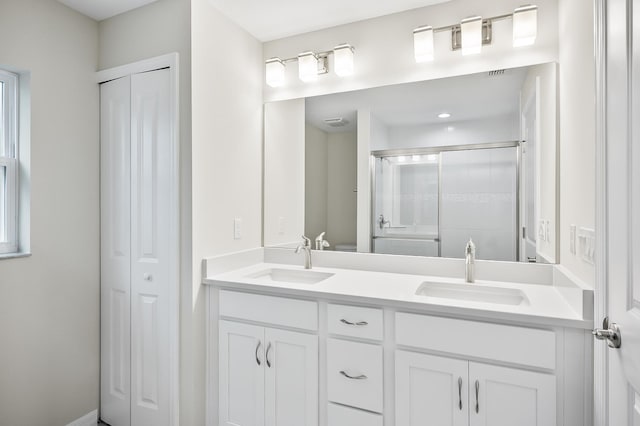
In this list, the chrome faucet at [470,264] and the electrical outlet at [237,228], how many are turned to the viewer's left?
0

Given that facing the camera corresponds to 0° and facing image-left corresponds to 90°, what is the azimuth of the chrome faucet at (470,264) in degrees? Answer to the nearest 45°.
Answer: approximately 0°

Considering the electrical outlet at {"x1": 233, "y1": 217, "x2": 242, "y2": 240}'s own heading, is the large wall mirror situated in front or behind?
in front

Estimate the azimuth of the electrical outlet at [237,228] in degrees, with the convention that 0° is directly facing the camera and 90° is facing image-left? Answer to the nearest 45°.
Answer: approximately 315°

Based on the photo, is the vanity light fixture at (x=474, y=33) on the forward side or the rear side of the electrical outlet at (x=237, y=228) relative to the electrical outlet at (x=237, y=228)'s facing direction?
on the forward side

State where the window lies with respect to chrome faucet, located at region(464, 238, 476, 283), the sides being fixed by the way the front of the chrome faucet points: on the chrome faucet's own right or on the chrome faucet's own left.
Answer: on the chrome faucet's own right
